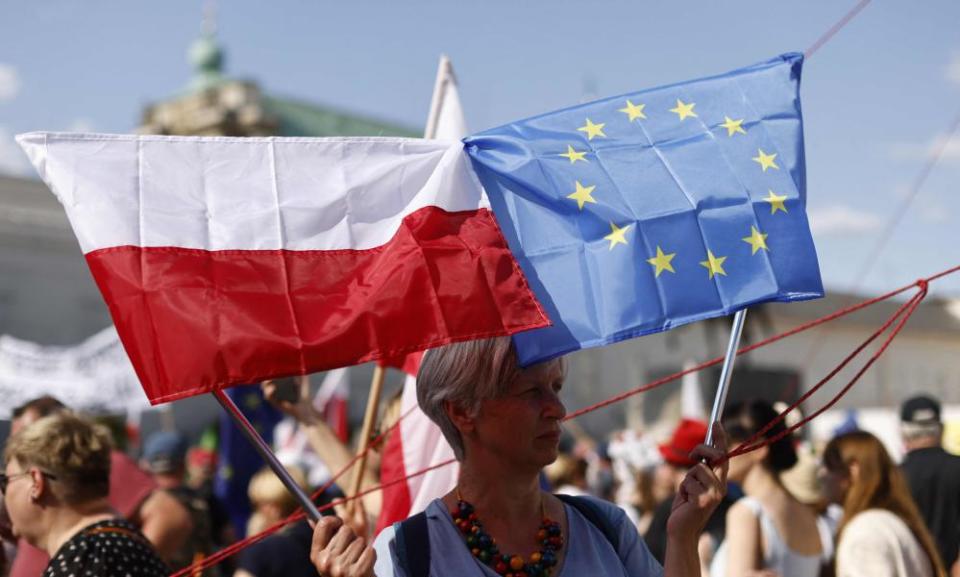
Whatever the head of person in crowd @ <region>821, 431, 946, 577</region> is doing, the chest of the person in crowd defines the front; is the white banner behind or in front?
in front

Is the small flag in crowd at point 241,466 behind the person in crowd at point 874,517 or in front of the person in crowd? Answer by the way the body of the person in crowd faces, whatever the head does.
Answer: in front

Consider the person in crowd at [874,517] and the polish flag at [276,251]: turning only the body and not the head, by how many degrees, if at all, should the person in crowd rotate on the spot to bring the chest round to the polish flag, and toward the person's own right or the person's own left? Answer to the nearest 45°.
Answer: approximately 45° to the person's own left

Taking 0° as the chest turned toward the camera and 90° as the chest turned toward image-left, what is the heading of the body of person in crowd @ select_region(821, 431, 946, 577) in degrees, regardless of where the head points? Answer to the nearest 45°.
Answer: approximately 90°

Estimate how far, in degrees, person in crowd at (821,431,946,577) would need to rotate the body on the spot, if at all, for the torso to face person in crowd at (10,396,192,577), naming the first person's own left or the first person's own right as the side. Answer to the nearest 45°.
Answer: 0° — they already face them
